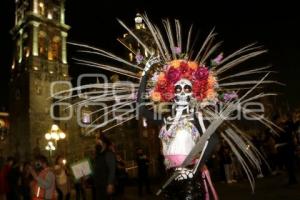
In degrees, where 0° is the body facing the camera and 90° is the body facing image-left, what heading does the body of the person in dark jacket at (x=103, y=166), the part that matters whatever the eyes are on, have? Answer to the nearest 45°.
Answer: approximately 45°

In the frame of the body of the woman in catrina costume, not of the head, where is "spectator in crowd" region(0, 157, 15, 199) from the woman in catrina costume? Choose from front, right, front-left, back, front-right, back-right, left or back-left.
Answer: back-right

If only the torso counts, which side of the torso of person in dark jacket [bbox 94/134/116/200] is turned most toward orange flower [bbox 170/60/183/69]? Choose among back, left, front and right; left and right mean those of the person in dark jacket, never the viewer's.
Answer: left

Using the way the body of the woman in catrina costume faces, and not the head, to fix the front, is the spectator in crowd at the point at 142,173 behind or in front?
behind

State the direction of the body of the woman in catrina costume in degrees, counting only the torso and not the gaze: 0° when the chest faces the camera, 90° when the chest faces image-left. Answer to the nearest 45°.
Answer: approximately 0°

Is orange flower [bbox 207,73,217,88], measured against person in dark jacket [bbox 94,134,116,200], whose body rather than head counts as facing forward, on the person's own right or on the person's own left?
on the person's own left

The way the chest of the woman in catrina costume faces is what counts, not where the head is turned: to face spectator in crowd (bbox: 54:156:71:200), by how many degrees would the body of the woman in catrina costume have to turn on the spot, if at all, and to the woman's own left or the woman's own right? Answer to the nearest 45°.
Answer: approximately 135° to the woman's own right

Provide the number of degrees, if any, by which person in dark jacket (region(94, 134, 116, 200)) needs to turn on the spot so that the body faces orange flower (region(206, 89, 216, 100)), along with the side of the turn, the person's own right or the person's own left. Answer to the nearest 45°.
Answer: approximately 90° to the person's own left
